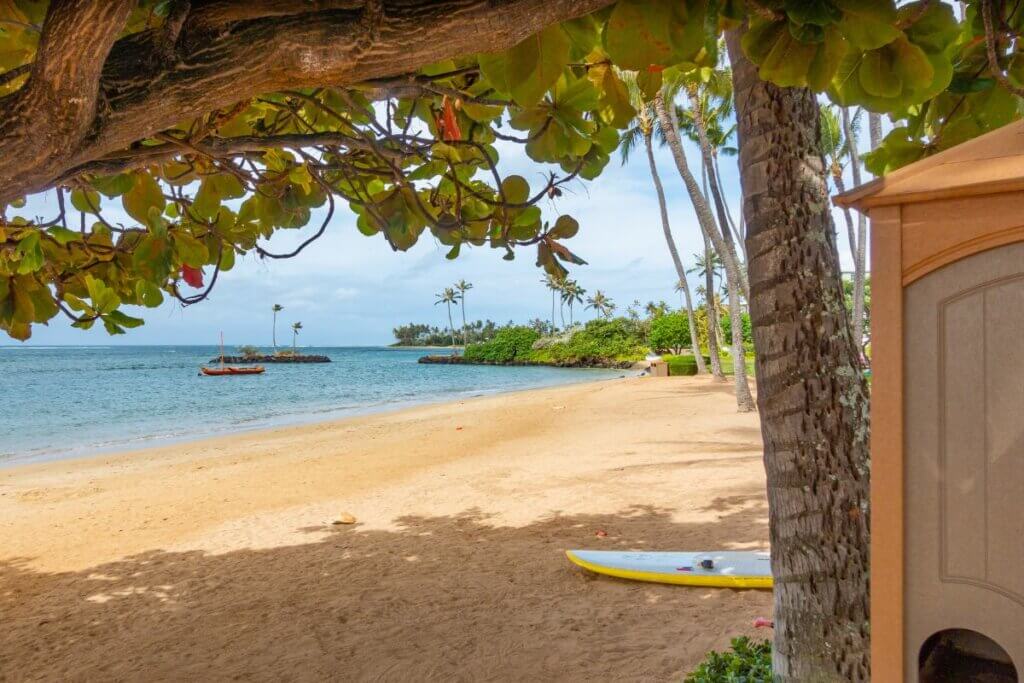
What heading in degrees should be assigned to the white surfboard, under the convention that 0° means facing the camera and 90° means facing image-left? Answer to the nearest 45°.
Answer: approximately 90°

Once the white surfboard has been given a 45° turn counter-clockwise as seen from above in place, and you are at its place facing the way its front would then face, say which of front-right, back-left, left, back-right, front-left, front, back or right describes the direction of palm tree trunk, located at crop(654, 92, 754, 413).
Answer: back-right

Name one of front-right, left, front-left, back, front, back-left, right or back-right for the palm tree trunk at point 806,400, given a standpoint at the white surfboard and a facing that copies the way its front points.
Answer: left

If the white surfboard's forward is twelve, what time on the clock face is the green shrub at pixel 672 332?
The green shrub is roughly at 3 o'clock from the white surfboard.

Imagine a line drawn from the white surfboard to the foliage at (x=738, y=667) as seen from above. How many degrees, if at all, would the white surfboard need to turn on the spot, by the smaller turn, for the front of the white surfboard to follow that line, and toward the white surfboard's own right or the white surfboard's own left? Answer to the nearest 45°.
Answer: approximately 90° to the white surfboard's own left
